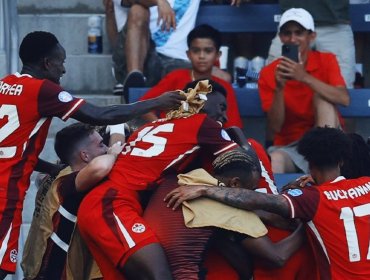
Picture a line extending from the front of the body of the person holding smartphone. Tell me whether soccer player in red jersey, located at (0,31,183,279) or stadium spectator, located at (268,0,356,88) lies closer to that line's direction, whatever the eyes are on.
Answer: the soccer player in red jersey

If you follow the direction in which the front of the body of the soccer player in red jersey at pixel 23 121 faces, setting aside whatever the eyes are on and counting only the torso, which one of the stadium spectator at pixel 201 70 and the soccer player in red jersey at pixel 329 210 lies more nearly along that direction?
the stadium spectator

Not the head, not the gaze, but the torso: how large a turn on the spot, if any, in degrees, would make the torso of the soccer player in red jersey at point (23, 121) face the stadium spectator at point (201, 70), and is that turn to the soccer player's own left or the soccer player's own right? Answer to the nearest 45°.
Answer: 0° — they already face them

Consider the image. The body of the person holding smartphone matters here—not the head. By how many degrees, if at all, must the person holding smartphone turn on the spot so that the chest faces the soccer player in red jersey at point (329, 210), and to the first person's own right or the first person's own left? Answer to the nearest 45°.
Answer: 0° — they already face them

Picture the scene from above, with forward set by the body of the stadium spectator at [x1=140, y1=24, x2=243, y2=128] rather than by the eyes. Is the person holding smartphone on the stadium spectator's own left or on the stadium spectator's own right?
on the stadium spectator's own left

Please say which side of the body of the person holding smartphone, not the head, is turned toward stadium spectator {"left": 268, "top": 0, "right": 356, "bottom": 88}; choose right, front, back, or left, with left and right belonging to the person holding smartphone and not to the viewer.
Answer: back

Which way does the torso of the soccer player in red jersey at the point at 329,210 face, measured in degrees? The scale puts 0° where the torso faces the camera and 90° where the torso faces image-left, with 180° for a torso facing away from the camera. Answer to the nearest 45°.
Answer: approximately 135°

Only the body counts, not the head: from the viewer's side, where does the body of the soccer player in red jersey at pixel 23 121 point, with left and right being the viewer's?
facing away from the viewer and to the right of the viewer
